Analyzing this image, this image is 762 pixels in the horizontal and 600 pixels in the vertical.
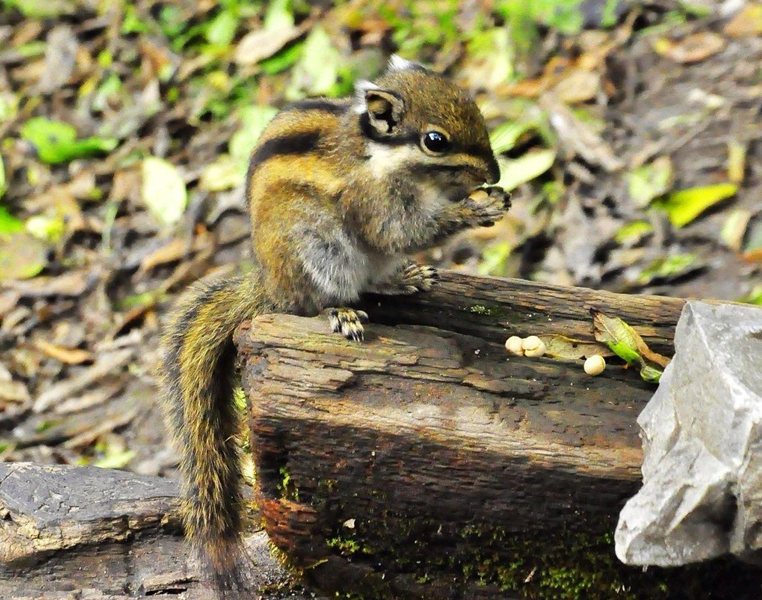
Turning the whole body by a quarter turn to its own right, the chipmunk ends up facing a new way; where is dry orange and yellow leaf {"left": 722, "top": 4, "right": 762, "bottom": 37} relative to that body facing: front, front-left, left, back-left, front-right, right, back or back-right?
back-left

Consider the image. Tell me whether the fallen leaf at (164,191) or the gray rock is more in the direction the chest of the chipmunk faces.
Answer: the gray rock

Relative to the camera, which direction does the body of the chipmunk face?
to the viewer's right

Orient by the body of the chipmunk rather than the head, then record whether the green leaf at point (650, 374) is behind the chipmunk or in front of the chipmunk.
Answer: in front

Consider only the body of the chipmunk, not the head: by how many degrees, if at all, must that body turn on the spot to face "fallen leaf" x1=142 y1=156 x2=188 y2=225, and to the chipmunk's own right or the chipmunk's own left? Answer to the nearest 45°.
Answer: approximately 90° to the chipmunk's own left

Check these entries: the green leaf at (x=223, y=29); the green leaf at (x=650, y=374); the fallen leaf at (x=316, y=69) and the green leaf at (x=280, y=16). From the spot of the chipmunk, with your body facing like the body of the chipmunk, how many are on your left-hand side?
3

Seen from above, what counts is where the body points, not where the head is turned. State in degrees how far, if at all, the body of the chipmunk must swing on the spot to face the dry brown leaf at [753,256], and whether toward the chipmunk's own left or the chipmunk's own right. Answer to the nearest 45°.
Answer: approximately 45° to the chipmunk's own left

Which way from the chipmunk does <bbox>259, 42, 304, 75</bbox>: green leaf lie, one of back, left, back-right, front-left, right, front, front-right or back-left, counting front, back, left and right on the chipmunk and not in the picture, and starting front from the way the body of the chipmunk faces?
left

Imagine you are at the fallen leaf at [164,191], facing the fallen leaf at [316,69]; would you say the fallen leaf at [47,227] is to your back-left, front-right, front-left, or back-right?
back-left

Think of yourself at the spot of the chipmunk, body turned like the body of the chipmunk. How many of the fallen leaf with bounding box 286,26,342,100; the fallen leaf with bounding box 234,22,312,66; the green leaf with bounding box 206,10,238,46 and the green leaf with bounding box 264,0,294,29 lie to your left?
4

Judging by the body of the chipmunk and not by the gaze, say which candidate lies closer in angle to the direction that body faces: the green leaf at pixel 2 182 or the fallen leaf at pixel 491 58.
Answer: the fallen leaf

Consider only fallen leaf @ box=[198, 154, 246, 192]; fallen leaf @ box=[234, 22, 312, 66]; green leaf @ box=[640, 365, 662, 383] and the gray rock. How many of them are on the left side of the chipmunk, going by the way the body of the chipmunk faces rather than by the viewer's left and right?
2

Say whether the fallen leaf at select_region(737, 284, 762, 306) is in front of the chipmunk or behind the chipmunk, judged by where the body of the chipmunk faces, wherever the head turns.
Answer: in front

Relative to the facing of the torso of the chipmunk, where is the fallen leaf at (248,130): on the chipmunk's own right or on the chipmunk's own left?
on the chipmunk's own left

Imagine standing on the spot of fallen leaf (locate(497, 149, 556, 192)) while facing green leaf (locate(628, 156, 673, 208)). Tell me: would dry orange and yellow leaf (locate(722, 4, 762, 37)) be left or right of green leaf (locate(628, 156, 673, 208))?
left

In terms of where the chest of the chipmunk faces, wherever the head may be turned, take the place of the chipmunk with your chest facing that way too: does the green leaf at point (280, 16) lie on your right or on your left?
on your left
